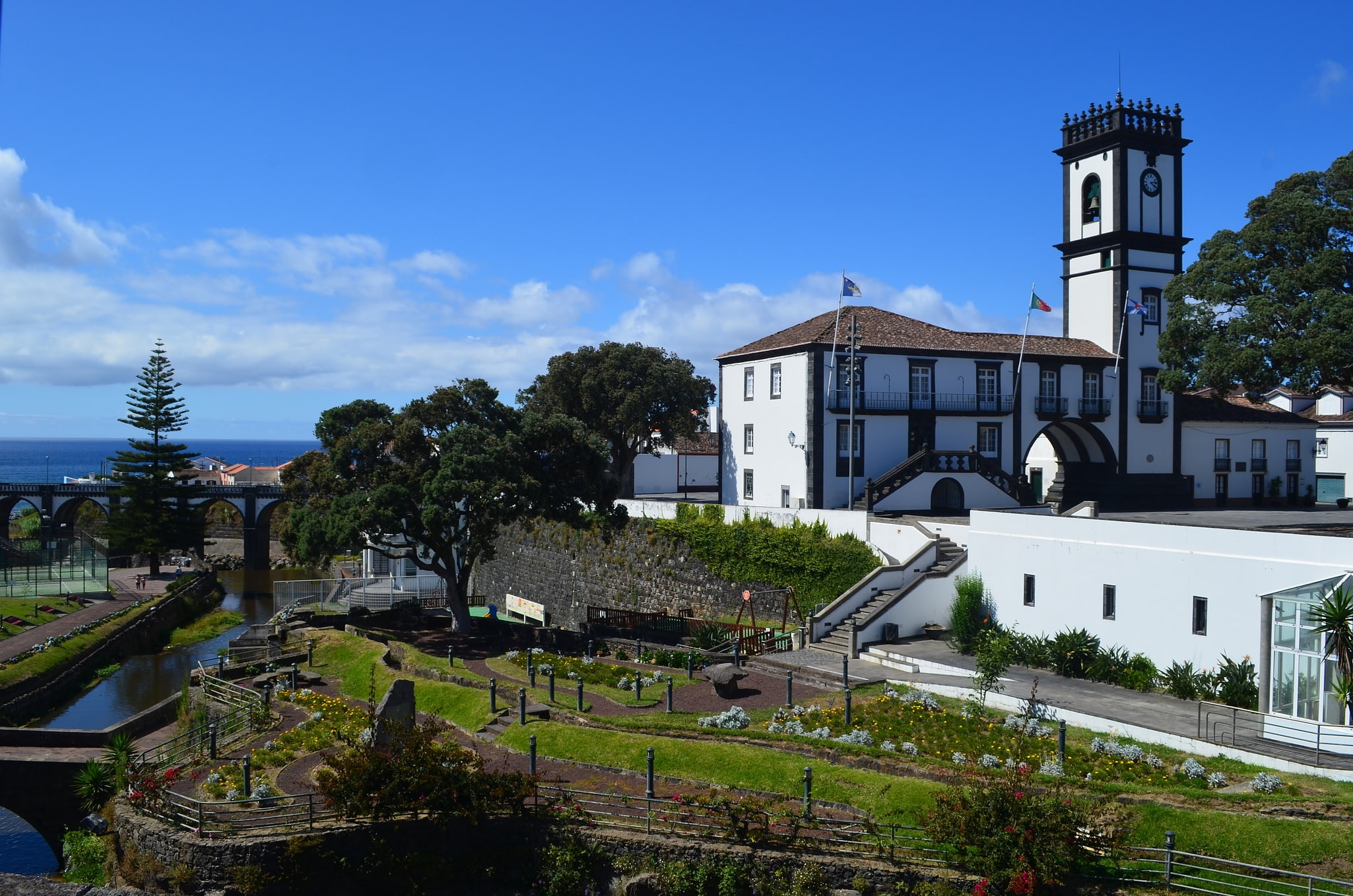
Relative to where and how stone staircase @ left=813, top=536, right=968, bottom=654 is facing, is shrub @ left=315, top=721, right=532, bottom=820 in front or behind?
in front

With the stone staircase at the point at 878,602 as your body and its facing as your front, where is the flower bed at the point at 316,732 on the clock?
The flower bed is roughly at 12 o'clock from the stone staircase.

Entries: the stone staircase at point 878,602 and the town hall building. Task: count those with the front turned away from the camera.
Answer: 0

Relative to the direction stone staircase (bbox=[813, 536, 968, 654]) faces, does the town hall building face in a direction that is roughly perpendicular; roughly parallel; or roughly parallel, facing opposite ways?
roughly perpendicular

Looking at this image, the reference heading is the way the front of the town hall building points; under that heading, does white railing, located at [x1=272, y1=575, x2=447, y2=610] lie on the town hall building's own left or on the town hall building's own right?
on the town hall building's own right

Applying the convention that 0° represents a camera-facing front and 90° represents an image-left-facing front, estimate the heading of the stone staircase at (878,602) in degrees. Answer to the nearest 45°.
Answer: approximately 45°

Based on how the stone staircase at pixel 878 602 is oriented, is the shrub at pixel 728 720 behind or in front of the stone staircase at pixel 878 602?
in front

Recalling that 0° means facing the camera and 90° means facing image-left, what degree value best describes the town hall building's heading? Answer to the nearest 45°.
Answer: approximately 315°

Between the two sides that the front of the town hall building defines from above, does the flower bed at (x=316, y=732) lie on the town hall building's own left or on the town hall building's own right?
on the town hall building's own right

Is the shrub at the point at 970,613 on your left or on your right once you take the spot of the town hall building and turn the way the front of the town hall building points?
on your right

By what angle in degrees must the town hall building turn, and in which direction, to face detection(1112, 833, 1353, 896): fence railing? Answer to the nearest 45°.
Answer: approximately 45° to its right
